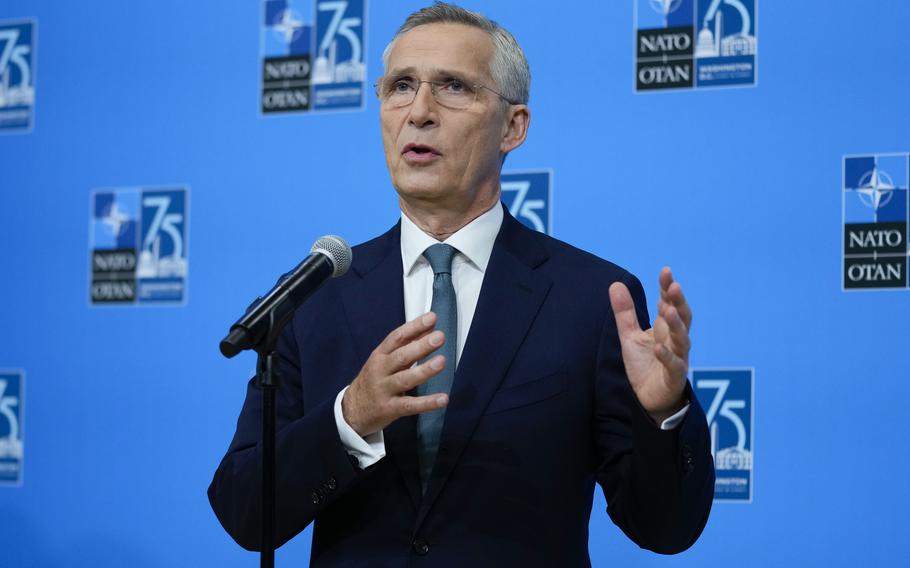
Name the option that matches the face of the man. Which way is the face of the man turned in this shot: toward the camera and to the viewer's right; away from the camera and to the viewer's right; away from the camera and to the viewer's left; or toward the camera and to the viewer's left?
toward the camera and to the viewer's left

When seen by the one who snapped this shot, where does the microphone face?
facing to the right of the viewer
